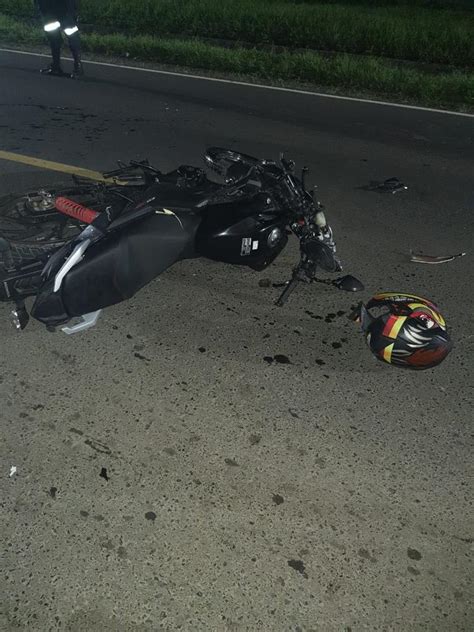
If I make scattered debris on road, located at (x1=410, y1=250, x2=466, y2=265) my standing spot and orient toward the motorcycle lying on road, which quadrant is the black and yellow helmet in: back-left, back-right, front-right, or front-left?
front-left

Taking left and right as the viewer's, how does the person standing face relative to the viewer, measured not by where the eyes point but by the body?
facing the viewer and to the left of the viewer

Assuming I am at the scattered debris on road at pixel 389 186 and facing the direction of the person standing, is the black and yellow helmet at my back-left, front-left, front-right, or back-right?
back-left

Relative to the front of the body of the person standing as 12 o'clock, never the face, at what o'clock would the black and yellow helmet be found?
The black and yellow helmet is roughly at 10 o'clock from the person standing.

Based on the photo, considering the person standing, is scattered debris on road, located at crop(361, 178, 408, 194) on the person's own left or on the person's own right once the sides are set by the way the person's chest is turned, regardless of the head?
on the person's own left

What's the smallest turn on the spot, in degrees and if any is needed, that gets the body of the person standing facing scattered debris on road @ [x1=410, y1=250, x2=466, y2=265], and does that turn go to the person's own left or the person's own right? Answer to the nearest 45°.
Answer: approximately 45° to the person's own left

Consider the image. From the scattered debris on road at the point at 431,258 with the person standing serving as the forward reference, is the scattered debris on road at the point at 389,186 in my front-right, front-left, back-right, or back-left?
front-right

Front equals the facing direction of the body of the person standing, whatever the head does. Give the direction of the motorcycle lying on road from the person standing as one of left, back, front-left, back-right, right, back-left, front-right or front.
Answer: front-left
